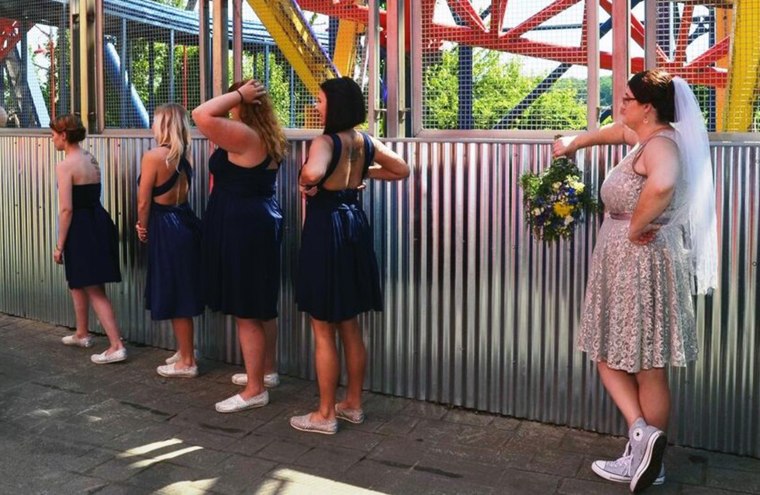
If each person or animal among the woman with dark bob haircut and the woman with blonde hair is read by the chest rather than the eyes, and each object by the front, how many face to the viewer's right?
0

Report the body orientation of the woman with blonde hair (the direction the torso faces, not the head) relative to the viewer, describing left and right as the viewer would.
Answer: facing away from the viewer and to the left of the viewer

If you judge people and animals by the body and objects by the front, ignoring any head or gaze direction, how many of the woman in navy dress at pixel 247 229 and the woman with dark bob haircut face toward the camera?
0

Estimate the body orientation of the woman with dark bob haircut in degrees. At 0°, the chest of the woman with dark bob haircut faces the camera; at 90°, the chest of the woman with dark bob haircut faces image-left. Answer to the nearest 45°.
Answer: approximately 135°

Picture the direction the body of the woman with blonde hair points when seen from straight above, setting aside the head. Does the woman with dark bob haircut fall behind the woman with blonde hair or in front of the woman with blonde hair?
behind
